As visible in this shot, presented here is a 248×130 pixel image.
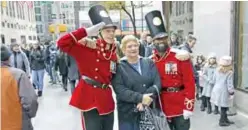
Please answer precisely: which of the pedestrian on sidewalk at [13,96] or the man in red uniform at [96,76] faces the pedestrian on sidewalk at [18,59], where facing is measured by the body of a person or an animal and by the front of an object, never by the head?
the pedestrian on sidewalk at [13,96]

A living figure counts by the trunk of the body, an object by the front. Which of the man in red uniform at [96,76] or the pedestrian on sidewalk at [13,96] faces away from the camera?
the pedestrian on sidewalk

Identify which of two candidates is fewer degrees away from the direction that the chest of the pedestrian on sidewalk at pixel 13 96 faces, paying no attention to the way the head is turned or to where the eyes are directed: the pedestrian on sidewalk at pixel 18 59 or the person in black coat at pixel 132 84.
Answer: the pedestrian on sidewalk

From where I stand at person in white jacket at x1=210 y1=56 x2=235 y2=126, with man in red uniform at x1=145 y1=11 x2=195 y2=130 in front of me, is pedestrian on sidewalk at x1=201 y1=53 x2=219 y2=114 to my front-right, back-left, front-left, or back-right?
back-right

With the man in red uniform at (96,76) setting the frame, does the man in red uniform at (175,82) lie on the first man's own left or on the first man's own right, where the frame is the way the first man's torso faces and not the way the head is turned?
on the first man's own left

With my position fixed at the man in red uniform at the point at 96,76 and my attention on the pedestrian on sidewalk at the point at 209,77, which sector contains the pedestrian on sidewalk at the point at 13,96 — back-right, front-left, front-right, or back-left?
back-left

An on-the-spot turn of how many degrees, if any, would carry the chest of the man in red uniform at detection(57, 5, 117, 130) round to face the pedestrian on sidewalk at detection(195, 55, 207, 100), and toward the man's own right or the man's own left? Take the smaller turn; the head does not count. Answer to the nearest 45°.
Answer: approximately 90° to the man's own left

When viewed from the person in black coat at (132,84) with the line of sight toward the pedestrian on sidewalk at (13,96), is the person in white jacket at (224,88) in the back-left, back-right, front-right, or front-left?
back-right

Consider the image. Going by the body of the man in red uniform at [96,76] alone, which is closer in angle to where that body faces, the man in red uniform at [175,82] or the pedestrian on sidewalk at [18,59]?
the man in red uniform

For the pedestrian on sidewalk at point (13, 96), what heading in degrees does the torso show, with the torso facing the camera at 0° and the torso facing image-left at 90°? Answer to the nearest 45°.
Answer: approximately 180°

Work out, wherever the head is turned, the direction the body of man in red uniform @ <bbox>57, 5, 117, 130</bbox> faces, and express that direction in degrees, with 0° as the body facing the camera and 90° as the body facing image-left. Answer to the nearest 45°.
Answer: approximately 315°

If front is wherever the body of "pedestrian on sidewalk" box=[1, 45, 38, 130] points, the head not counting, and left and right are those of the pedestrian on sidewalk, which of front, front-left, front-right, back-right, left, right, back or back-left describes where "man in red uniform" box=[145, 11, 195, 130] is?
right

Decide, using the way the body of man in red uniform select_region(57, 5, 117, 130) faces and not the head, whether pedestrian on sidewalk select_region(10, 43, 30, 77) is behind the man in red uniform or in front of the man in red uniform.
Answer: behind

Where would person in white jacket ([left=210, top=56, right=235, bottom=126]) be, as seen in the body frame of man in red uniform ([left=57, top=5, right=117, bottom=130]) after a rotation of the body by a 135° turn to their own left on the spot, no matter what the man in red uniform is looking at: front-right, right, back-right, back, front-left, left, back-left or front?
front-right

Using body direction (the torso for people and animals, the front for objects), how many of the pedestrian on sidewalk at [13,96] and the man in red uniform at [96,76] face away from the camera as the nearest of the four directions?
1
